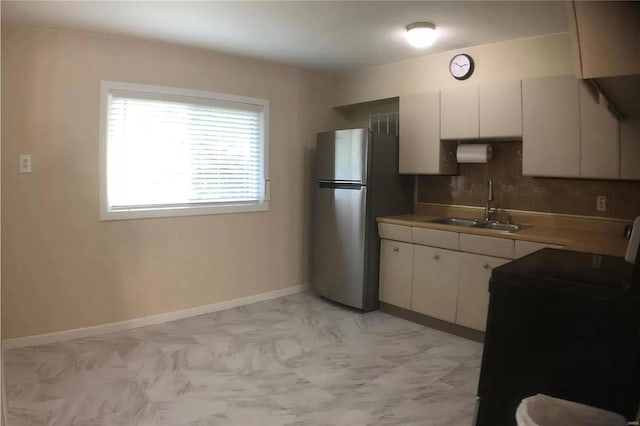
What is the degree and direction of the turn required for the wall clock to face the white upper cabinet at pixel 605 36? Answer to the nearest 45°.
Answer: approximately 45° to its left

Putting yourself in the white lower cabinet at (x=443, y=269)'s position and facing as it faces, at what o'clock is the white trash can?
The white trash can is roughly at 10 o'clock from the white lower cabinet.

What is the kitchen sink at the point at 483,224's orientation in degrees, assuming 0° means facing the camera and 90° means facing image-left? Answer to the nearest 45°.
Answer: approximately 45°

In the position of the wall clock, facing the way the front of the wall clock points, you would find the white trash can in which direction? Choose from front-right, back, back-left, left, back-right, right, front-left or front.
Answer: front-left

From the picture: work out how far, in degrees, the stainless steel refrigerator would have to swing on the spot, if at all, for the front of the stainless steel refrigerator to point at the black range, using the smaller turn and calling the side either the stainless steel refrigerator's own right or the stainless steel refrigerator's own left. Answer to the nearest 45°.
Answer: approximately 45° to the stainless steel refrigerator's own left

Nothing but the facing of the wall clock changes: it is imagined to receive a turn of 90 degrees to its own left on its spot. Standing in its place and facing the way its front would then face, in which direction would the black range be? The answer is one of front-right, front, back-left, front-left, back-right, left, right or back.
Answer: front-right

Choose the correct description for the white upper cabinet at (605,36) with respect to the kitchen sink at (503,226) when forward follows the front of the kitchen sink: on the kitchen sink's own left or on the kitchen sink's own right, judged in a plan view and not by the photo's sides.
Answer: on the kitchen sink's own left

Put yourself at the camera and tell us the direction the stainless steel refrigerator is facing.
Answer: facing the viewer and to the left of the viewer
